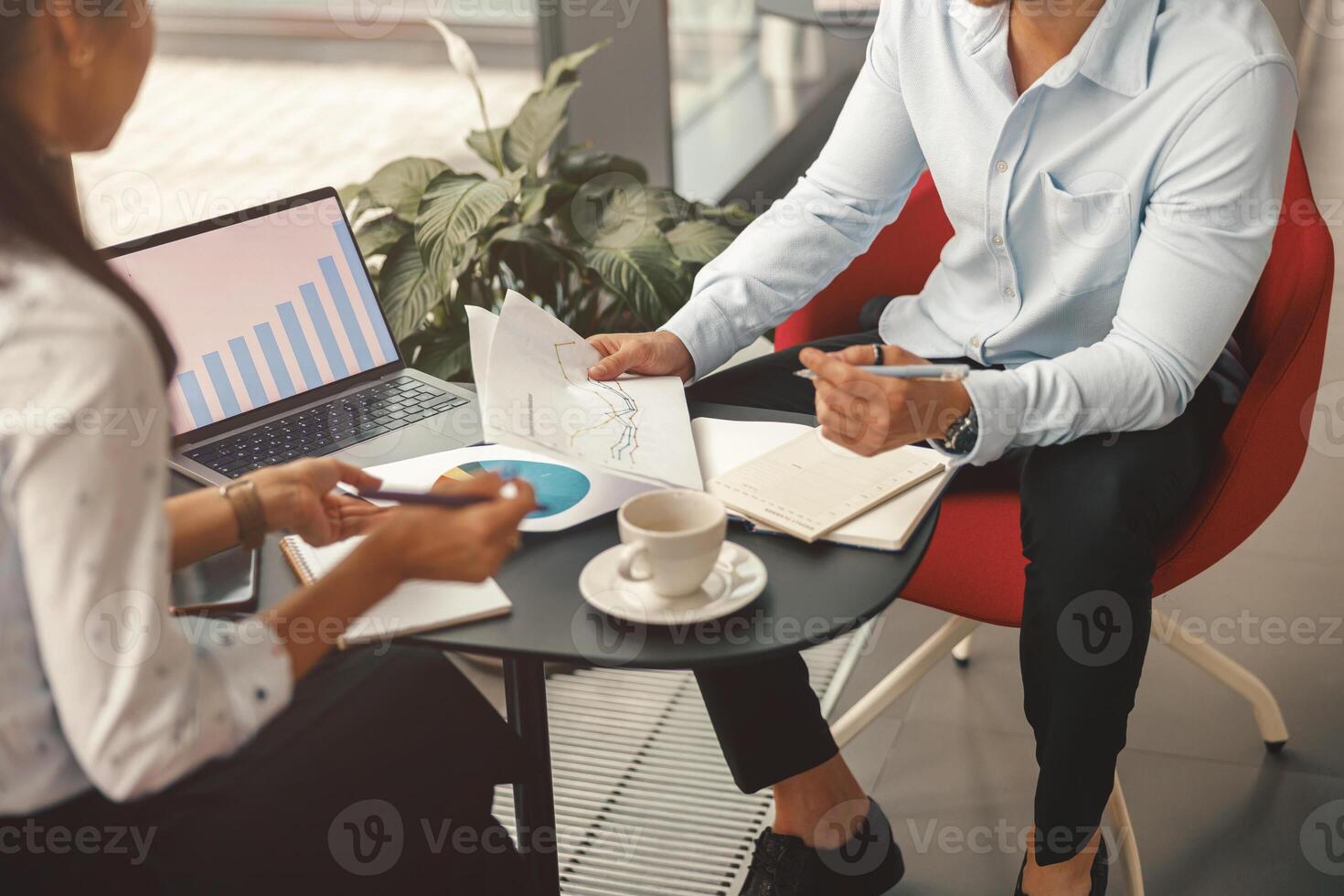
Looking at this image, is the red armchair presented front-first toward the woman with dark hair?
yes

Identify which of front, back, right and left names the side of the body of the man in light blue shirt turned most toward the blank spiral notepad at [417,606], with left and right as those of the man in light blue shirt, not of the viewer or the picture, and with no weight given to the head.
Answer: front

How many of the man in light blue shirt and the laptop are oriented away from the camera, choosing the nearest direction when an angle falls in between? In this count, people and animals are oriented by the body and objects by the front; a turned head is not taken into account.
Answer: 0

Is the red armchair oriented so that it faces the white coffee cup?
yes

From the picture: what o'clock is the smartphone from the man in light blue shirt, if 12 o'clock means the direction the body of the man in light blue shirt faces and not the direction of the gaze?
The smartphone is roughly at 12 o'clock from the man in light blue shirt.

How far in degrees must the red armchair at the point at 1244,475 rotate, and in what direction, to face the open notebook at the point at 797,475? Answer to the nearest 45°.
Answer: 0° — it already faces it

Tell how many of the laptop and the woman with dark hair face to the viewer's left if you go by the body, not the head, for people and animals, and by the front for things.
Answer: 0

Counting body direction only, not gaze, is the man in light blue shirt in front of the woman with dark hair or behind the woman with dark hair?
in front

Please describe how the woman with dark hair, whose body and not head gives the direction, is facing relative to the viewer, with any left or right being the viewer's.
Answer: facing away from the viewer and to the right of the viewer

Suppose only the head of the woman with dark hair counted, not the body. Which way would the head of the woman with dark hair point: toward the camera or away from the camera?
away from the camera

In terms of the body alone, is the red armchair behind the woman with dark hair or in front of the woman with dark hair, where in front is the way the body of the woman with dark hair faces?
in front
